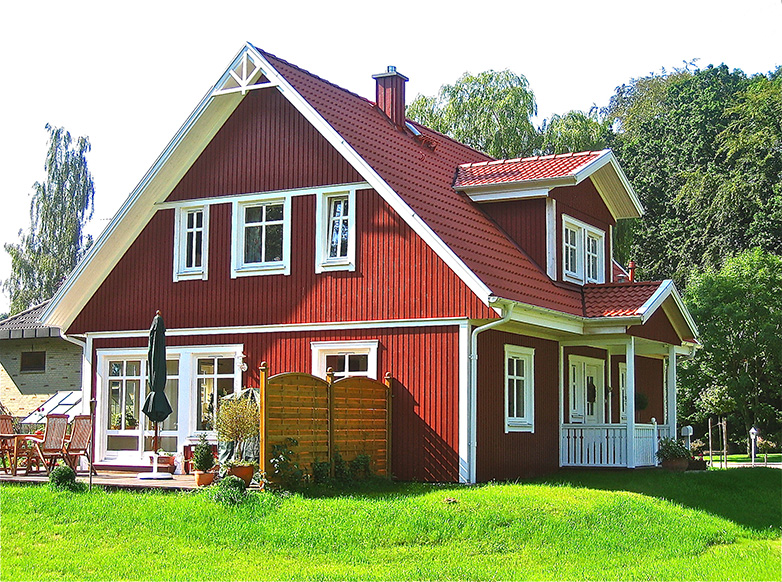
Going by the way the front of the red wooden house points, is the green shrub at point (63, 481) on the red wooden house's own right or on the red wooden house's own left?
on the red wooden house's own right

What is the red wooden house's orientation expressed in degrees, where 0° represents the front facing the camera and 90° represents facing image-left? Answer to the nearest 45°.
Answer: approximately 315°

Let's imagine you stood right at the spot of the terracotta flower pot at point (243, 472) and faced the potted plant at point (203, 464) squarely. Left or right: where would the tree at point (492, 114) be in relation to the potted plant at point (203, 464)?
right

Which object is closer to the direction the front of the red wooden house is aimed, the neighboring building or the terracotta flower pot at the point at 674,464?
the terracotta flower pot

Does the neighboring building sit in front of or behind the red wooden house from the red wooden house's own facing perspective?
behind

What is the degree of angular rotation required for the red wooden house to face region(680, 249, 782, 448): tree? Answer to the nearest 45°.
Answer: approximately 90° to its left

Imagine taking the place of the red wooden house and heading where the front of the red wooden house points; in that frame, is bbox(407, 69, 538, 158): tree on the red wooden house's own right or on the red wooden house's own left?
on the red wooden house's own left

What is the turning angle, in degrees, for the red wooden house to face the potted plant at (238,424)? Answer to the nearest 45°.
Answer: approximately 90° to its right
